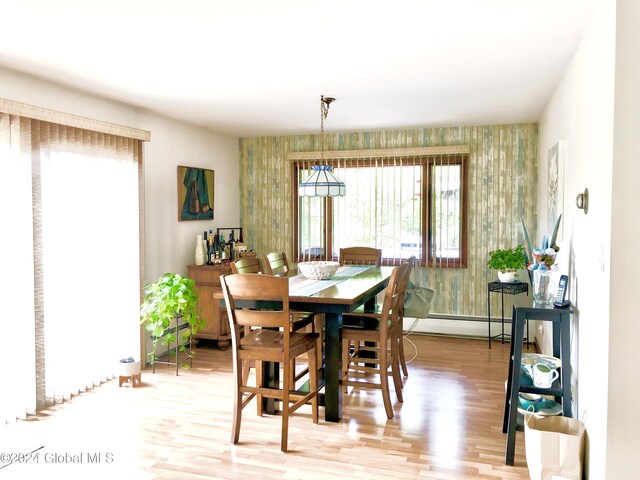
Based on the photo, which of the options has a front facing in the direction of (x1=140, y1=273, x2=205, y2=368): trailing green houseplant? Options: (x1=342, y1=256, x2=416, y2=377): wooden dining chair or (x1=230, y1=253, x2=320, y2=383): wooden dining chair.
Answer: (x1=342, y1=256, x2=416, y2=377): wooden dining chair

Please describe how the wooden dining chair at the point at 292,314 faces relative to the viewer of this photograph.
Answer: facing away from the viewer and to the right of the viewer

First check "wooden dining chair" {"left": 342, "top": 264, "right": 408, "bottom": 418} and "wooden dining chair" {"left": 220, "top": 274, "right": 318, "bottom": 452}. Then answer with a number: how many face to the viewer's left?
1

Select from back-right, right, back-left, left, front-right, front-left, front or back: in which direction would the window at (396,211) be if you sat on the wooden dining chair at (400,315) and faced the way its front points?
right

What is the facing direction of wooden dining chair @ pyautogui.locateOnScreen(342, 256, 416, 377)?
to the viewer's left

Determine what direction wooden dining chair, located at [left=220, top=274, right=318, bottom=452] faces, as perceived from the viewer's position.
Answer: facing away from the viewer and to the right of the viewer

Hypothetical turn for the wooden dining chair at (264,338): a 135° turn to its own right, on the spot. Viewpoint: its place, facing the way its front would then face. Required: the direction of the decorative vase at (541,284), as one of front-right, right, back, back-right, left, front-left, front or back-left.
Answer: left

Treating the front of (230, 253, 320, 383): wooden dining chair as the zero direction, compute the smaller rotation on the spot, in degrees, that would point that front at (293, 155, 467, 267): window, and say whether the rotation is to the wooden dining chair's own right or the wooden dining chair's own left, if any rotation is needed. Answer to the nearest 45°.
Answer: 0° — it already faces it

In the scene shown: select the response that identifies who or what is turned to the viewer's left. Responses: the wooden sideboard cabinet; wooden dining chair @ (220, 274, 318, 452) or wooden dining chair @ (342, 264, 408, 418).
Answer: wooden dining chair @ (342, 264, 408, 418)

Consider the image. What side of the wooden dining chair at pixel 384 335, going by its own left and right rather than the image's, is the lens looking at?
left

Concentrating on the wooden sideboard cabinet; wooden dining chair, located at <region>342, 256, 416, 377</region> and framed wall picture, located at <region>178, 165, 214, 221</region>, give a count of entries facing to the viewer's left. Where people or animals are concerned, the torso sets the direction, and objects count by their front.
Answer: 1

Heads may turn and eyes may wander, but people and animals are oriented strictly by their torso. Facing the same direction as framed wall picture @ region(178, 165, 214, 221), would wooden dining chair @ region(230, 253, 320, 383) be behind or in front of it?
in front

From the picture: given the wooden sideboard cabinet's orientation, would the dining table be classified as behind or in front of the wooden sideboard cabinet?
in front

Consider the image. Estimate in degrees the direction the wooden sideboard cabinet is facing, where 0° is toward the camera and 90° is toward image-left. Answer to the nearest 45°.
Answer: approximately 315°

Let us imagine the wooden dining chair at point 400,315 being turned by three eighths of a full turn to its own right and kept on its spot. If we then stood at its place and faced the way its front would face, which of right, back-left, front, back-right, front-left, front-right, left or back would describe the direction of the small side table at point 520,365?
right
